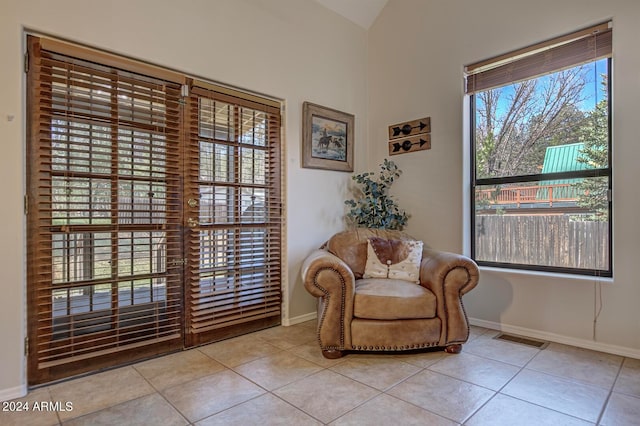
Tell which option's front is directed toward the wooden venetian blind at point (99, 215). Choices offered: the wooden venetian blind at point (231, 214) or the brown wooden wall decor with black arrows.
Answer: the brown wooden wall decor with black arrows

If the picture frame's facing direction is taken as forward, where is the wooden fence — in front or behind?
in front

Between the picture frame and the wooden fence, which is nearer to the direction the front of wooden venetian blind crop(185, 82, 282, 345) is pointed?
the wooden fence

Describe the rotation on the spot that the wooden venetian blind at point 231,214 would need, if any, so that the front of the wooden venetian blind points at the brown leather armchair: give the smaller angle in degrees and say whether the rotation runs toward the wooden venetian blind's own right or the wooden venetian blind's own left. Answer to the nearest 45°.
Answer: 0° — it already faces it

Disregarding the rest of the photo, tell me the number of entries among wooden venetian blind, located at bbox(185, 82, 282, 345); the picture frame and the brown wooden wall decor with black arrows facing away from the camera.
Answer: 0

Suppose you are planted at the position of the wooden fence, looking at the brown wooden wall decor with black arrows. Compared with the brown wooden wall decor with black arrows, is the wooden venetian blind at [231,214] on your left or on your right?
left

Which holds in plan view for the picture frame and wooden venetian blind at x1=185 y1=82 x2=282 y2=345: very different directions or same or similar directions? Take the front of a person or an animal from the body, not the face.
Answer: same or similar directions

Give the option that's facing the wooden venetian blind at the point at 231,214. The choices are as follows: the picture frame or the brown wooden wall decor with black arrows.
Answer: the brown wooden wall decor with black arrows

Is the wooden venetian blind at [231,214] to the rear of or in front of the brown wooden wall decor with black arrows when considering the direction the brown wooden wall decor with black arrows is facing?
in front

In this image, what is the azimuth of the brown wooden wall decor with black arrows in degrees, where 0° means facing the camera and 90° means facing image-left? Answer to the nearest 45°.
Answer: approximately 45°

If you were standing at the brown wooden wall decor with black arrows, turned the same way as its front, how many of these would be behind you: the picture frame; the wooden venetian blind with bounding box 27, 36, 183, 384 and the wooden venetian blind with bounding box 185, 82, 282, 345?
0

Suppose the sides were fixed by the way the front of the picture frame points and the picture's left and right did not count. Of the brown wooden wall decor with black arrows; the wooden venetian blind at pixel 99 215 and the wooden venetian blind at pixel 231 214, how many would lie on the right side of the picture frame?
2

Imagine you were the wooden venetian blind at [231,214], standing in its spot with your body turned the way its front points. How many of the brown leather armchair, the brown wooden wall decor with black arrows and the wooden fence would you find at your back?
0

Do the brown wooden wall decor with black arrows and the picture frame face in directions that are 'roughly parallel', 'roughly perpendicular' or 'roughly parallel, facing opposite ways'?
roughly perpendicular

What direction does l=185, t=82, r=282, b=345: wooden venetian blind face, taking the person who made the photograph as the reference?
facing the viewer and to the right of the viewer

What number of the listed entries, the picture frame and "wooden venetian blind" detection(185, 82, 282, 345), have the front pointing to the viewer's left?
0
